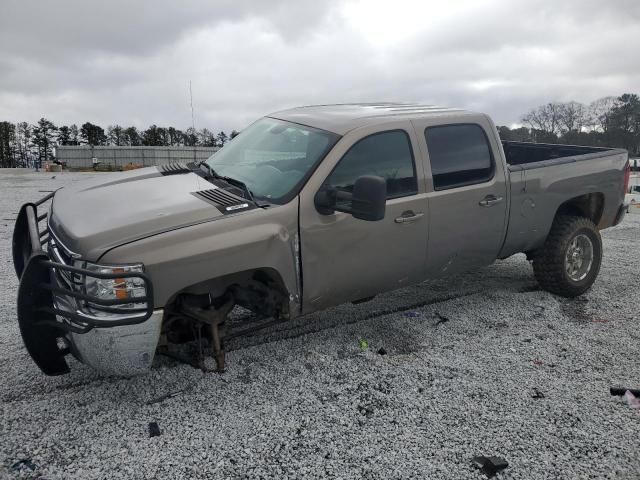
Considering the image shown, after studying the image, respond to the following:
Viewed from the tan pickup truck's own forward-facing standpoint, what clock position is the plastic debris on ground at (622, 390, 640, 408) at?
The plastic debris on ground is roughly at 8 o'clock from the tan pickup truck.

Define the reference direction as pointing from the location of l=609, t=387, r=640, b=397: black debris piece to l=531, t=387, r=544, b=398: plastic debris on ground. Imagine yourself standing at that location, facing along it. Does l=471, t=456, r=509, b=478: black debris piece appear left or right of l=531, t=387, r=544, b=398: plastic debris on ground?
left

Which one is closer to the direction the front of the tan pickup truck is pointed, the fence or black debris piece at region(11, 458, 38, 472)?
the black debris piece

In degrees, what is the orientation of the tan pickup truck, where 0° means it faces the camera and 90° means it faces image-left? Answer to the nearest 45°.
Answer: approximately 45°

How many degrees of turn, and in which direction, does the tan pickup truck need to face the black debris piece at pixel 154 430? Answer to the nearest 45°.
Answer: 0° — it already faces it

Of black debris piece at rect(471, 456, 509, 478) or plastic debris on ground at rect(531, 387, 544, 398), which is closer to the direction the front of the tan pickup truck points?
the black debris piece

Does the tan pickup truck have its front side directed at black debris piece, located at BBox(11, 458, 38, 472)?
yes

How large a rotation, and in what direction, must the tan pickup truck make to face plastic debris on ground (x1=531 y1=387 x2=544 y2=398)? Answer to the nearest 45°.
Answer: approximately 135° to its left

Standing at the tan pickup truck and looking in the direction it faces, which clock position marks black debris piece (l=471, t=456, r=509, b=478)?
The black debris piece is roughly at 9 o'clock from the tan pickup truck.

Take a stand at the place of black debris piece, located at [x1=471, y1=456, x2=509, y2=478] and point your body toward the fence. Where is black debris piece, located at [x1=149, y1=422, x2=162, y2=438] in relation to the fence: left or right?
left

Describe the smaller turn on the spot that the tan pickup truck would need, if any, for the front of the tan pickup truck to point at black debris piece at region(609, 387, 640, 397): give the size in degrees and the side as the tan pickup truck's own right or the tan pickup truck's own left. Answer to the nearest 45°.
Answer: approximately 135° to the tan pickup truck's own left
